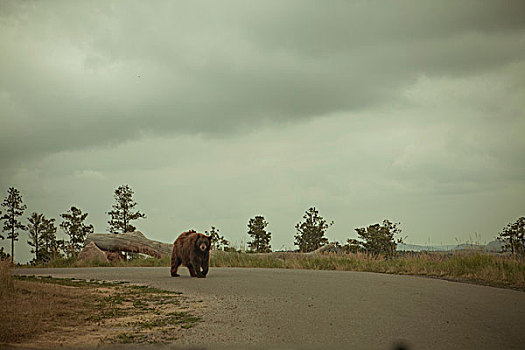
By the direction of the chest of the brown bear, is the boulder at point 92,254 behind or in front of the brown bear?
behind

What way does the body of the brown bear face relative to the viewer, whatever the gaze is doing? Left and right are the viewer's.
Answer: facing the viewer and to the right of the viewer
